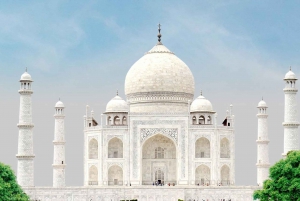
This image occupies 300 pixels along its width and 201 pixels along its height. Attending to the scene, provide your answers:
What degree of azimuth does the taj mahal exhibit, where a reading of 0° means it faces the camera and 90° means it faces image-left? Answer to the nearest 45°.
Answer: approximately 0°

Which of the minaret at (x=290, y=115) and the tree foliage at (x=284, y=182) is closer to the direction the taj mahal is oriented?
the tree foliage

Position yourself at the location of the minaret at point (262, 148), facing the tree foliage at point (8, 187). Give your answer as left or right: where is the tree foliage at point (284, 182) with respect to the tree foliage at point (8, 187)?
left

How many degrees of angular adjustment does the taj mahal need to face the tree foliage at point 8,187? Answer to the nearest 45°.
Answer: approximately 45° to its right

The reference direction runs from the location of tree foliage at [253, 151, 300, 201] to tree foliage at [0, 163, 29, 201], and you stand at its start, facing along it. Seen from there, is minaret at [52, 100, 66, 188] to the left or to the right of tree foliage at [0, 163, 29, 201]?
right

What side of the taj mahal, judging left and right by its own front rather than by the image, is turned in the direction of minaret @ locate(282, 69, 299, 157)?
left

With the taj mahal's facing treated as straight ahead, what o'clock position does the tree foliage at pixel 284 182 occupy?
The tree foliage is roughly at 11 o'clock from the taj mahal.
